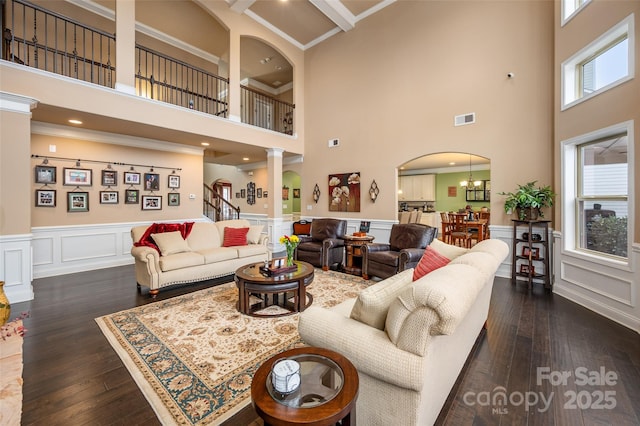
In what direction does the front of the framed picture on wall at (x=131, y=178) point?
toward the camera

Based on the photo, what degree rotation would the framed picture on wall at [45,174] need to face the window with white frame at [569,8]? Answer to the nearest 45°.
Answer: approximately 45° to its left

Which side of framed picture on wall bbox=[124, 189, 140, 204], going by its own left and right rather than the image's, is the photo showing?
front

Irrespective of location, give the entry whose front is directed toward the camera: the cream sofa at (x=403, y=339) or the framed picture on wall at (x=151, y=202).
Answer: the framed picture on wall

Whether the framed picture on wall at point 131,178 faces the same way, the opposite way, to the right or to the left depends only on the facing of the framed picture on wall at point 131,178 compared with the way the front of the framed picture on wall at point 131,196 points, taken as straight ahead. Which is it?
the same way

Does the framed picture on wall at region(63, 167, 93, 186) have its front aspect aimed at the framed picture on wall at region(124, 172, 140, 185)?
no

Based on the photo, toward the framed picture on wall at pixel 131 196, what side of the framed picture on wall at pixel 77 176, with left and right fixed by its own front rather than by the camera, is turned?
left

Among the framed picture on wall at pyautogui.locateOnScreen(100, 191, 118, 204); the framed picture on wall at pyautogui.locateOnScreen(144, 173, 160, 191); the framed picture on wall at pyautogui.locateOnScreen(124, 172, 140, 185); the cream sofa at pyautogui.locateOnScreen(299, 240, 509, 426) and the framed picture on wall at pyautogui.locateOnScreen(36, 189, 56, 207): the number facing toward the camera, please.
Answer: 4

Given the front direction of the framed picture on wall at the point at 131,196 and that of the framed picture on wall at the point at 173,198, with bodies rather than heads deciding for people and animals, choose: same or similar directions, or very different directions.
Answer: same or similar directions

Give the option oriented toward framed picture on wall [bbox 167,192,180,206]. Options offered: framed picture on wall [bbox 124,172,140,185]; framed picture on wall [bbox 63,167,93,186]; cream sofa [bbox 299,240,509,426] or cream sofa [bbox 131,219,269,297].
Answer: cream sofa [bbox 299,240,509,426]

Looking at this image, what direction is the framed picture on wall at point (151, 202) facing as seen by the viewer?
toward the camera

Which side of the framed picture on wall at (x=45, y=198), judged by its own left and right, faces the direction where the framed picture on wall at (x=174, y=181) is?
left

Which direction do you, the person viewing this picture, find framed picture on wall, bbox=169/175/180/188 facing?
facing the viewer
